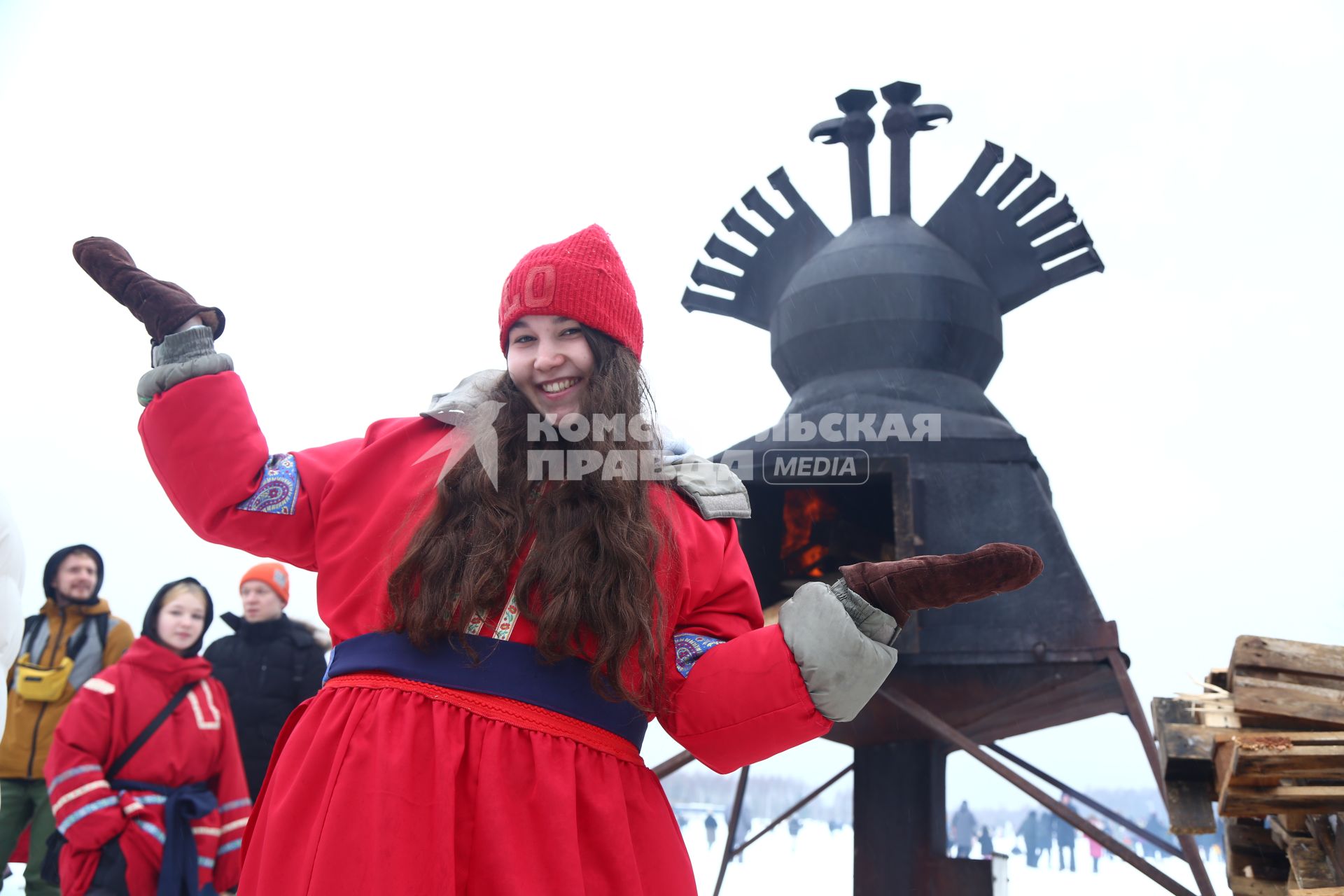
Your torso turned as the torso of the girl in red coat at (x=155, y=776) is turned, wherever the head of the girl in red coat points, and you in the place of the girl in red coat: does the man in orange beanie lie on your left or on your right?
on your left

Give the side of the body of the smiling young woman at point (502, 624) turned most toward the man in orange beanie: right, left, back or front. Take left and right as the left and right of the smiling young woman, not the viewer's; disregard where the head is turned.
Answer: back

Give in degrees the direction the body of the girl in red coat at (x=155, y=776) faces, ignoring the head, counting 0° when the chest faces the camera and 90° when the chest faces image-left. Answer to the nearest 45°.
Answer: approximately 315°

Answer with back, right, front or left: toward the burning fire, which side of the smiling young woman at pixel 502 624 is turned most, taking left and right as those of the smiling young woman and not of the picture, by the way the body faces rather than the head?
back

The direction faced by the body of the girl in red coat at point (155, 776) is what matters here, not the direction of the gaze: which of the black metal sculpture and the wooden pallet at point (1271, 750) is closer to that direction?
the wooden pallet

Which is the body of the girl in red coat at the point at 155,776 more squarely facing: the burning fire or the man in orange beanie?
the burning fire
